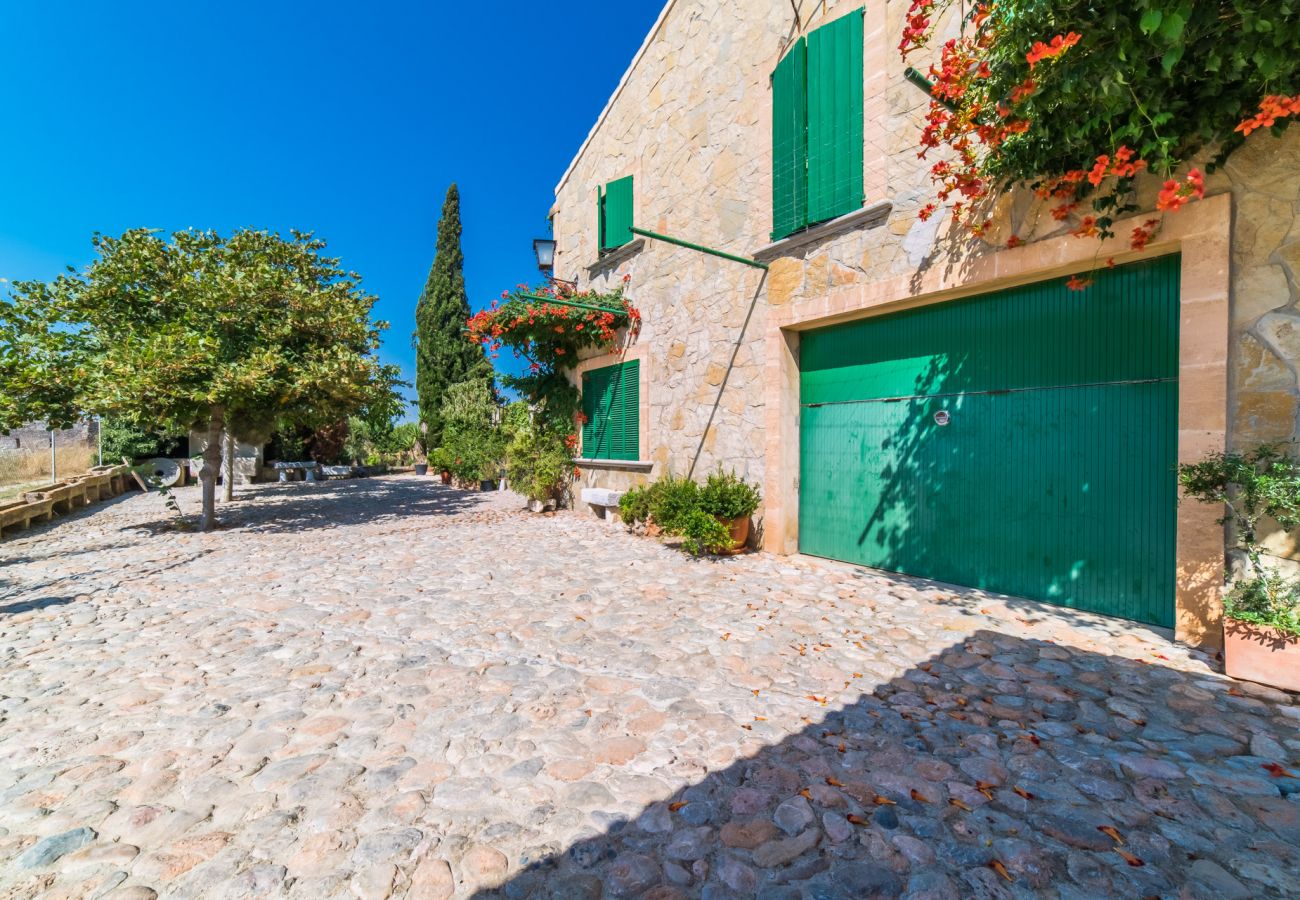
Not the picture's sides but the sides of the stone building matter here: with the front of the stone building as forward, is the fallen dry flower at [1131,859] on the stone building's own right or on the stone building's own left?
on the stone building's own left

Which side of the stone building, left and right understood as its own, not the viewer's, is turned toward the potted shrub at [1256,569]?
left

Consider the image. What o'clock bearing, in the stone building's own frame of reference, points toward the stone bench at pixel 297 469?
The stone bench is roughly at 2 o'clock from the stone building.

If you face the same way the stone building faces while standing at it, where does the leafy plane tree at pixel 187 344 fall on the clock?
The leafy plane tree is roughly at 1 o'clock from the stone building.

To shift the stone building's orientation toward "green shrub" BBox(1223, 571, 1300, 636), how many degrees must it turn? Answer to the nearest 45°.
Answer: approximately 90° to its left
